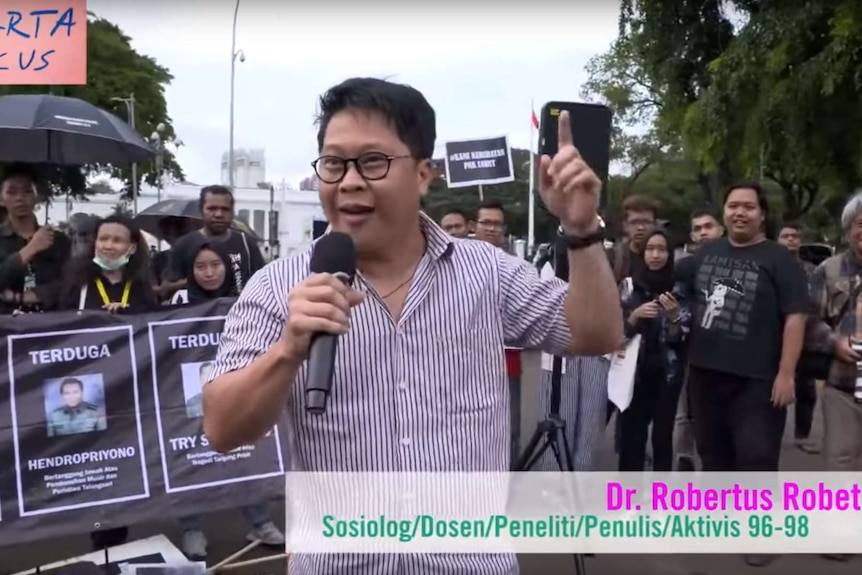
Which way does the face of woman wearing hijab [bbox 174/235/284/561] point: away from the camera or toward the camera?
toward the camera

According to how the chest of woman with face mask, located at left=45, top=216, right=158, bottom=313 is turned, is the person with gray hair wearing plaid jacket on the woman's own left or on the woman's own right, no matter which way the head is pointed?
on the woman's own left

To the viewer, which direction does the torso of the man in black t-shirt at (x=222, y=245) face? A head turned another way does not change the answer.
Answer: toward the camera

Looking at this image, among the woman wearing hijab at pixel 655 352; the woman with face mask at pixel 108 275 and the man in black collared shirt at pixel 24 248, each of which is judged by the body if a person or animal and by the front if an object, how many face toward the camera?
3

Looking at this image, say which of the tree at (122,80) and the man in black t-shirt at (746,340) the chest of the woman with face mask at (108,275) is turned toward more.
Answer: the man in black t-shirt

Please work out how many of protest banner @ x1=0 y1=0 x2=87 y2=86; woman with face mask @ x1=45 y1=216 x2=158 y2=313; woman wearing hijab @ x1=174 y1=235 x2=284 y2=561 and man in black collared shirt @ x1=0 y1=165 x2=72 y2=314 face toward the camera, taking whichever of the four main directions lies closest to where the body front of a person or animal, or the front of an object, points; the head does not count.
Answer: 4

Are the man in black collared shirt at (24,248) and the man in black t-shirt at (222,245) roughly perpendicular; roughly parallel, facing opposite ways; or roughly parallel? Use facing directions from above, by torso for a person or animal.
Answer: roughly parallel

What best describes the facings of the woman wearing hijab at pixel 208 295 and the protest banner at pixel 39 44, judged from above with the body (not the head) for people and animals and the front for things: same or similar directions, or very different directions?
same or similar directions

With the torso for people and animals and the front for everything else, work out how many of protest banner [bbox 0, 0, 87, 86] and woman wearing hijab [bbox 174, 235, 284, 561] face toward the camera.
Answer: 2

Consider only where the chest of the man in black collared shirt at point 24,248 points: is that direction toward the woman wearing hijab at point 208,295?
no

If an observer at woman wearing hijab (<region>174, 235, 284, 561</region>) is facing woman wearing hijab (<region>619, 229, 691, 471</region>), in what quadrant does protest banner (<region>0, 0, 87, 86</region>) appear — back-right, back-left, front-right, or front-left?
back-left

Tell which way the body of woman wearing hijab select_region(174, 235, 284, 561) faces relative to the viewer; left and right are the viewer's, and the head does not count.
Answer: facing the viewer

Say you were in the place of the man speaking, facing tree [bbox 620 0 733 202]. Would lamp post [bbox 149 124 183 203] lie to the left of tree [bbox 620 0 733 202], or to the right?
left

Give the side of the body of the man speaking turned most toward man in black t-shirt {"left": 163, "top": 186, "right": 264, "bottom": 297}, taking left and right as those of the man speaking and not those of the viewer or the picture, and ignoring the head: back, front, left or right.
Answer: back

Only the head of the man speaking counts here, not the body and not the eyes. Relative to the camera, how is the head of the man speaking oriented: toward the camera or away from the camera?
toward the camera

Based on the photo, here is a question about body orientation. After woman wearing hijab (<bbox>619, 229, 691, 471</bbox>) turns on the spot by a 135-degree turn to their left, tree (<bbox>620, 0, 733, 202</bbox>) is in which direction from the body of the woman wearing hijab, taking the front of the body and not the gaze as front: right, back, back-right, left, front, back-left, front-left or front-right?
front-left

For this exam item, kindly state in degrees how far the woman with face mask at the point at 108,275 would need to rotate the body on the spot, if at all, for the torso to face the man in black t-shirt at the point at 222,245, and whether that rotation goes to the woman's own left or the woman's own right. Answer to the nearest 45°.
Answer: approximately 135° to the woman's own left

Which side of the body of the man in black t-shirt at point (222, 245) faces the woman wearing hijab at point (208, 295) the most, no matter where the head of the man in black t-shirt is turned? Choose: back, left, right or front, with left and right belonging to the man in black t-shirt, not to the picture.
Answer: front

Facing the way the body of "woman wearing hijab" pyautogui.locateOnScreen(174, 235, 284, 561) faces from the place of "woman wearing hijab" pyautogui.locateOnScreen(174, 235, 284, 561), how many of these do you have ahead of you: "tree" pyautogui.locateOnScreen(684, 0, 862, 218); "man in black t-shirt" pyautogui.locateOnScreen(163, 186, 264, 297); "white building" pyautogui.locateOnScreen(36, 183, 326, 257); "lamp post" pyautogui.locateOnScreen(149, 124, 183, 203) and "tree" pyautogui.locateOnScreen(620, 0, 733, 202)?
0

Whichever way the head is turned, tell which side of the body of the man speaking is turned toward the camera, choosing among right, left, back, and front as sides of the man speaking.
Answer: front
